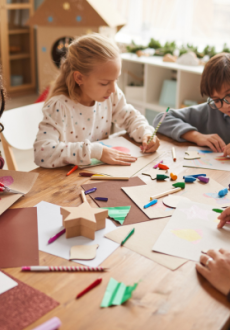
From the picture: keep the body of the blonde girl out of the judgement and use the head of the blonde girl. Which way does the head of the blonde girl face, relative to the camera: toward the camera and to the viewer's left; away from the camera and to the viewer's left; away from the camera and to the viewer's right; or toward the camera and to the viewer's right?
toward the camera and to the viewer's right

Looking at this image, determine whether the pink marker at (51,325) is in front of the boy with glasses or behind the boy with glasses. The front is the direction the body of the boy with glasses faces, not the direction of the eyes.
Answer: in front

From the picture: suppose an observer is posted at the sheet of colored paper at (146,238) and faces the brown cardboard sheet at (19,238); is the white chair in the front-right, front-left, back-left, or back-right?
front-right

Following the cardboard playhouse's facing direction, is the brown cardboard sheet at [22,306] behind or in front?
in front

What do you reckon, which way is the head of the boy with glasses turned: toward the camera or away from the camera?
toward the camera

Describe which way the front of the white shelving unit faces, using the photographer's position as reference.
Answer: facing the viewer and to the left of the viewer

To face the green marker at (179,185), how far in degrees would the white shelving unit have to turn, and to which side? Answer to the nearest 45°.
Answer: approximately 45° to its left

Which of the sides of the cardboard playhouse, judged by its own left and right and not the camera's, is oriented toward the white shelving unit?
left

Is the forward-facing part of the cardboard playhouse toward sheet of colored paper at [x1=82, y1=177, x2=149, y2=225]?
yes

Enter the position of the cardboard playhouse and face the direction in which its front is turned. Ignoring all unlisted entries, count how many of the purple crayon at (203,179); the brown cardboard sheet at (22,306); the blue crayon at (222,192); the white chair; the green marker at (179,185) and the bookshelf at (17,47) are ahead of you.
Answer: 5

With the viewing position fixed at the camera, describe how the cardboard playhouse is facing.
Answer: facing the viewer
